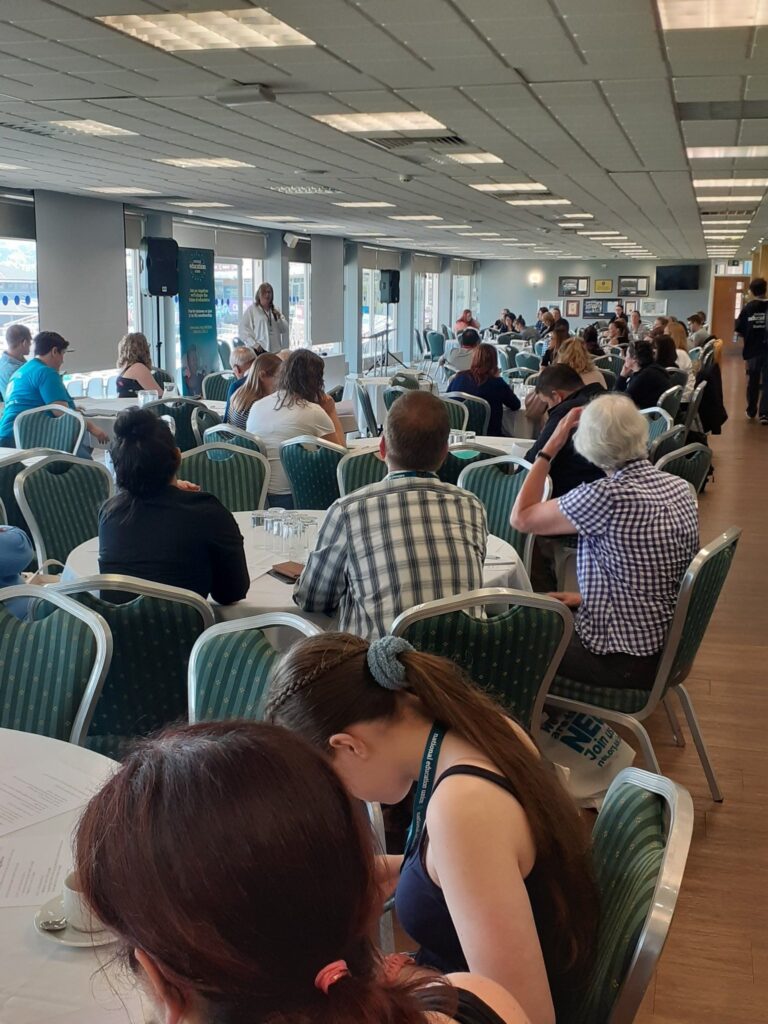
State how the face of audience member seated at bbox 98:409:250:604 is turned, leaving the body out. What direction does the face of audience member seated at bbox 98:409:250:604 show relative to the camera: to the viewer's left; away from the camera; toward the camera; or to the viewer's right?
away from the camera

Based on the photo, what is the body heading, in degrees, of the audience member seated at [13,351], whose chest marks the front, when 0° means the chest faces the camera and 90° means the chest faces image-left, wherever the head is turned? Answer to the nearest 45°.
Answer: approximately 225°

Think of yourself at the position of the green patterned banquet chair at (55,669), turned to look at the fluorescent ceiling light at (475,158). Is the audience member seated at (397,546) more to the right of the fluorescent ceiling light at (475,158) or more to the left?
right

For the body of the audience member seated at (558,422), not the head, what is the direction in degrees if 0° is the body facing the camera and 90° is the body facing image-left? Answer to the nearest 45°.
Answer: approximately 135°

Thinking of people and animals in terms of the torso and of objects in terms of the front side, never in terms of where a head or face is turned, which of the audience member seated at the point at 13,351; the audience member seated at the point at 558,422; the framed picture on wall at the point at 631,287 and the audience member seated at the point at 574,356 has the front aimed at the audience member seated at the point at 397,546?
the framed picture on wall

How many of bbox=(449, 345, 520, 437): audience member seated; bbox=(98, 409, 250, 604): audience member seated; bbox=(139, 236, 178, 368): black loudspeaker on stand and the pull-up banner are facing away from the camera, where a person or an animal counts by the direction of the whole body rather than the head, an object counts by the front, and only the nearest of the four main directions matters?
2

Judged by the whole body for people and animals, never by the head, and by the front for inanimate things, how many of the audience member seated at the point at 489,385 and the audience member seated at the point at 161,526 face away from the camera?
2

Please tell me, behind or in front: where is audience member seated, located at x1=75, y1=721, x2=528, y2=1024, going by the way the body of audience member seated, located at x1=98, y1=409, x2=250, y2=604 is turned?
behind

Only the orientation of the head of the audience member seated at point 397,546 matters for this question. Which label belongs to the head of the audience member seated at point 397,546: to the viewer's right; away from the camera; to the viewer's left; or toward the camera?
away from the camera

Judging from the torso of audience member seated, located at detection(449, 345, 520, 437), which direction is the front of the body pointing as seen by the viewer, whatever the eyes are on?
away from the camera

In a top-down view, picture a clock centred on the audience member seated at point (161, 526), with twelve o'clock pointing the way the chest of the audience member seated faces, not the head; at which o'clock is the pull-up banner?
The pull-up banner is roughly at 12 o'clock from the audience member seated.
